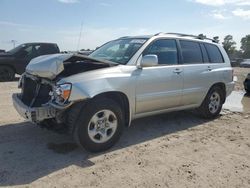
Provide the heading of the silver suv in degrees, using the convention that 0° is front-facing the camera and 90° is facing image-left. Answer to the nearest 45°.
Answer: approximately 45°

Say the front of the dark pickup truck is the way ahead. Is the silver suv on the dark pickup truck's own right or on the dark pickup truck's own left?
on the dark pickup truck's own left

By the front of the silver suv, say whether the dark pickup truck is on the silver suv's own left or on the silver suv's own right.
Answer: on the silver suv's own right

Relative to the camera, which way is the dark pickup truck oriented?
to the viewer's left
